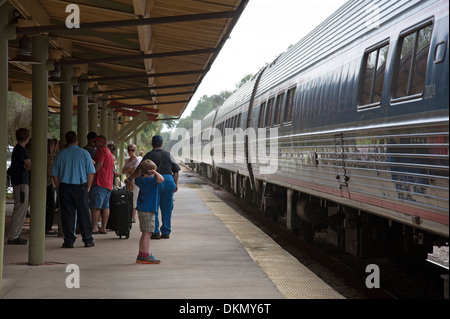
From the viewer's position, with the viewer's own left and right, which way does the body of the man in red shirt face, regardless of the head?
facing away from the viewer and to the left of the viewer

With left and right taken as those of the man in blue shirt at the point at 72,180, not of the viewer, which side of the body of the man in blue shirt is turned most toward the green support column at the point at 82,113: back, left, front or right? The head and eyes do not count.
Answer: front

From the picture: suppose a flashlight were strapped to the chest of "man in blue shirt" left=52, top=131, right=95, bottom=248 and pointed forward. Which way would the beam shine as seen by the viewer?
away from the camera

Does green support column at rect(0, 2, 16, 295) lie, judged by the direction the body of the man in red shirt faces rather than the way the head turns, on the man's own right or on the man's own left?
on the man's own left

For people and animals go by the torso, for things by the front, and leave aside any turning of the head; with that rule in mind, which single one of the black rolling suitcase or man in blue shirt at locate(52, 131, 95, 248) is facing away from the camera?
the man in blue shirt

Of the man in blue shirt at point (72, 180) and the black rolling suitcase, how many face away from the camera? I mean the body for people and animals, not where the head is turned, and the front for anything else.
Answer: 1
